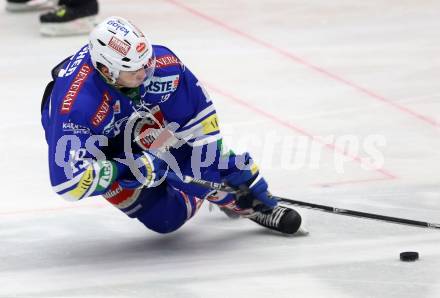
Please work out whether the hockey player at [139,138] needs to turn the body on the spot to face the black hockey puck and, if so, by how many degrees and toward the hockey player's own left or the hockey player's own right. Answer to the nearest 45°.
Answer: approximately 45° to the hockey player's own left

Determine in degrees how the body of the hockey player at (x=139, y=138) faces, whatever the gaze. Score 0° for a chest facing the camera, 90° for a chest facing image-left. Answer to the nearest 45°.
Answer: approximately 315°
